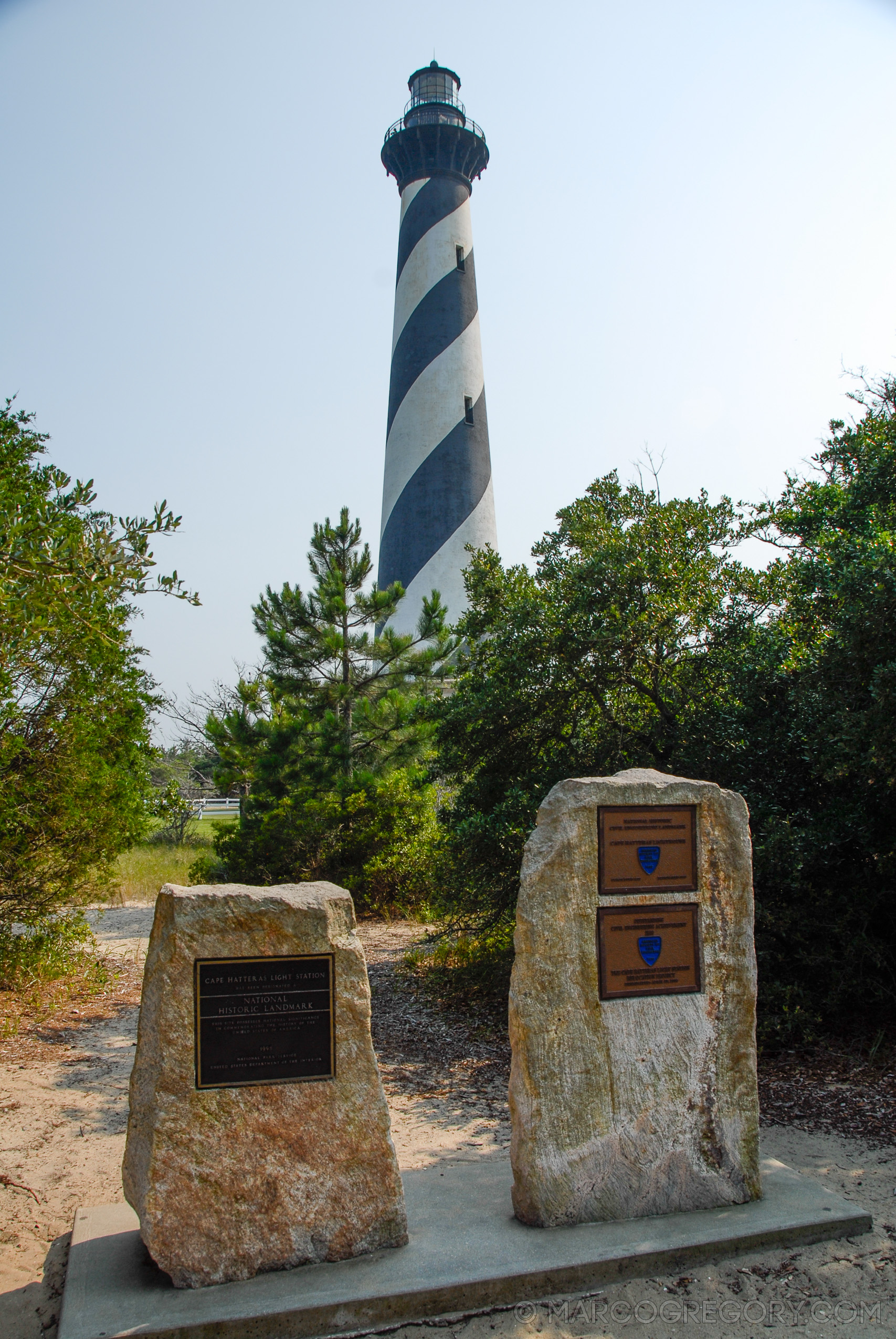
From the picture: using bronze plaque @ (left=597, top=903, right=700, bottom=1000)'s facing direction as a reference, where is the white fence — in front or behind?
behind

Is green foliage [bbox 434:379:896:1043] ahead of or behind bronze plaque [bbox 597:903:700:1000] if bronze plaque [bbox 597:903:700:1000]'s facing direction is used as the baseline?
behind

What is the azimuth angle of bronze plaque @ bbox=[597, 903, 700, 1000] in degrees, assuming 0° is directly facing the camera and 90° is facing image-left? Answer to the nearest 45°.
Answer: approximately 0°

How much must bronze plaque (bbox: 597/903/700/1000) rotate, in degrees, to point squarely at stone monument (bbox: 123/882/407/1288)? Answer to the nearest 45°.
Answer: approximately 45° to its right

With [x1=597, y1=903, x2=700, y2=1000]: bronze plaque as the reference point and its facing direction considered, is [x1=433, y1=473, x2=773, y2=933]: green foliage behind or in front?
behind

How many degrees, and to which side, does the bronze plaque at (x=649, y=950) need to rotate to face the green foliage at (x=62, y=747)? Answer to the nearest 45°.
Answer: approximately 135° to its right

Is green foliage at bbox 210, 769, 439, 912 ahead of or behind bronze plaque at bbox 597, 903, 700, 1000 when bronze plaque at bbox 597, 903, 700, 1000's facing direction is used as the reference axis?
behind

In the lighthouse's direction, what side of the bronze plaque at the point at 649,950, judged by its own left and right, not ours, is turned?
back
